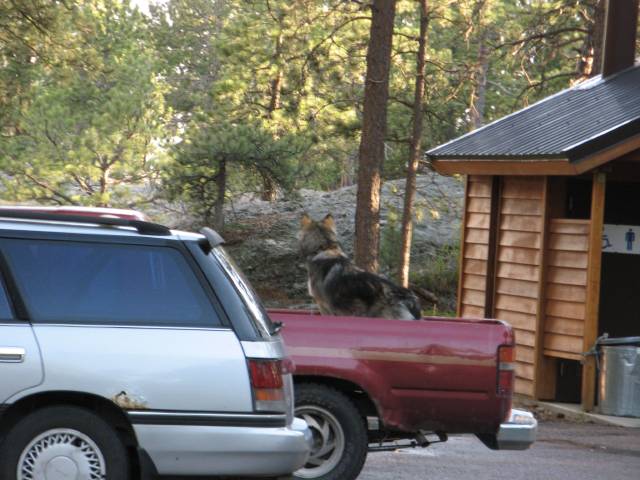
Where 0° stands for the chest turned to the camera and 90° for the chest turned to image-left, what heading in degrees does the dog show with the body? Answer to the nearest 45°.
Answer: approximately 135°

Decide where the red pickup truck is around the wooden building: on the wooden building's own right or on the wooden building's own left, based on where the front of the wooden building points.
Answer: on the wooden building's own right

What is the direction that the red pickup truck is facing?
to the viewer's left

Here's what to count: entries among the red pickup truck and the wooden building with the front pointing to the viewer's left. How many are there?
1

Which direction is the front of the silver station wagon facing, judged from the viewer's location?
facing to the left of the viewer

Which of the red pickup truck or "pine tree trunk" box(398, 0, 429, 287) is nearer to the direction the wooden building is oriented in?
the red pickup truck

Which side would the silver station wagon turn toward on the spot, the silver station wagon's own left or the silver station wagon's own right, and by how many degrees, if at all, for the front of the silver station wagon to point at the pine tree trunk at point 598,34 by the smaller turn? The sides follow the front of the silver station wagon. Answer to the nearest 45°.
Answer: approximately 135° to the silver station wagon's own right

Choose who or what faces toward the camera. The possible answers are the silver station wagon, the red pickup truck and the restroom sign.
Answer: the restroom sign

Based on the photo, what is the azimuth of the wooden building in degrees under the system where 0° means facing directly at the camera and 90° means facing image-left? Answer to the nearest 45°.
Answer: approximately 315°

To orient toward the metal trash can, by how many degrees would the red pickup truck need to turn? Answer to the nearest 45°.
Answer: approximately 135° to its right

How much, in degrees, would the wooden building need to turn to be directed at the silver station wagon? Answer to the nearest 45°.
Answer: approximately 45° to its right

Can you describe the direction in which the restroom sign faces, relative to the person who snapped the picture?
facing the viewer

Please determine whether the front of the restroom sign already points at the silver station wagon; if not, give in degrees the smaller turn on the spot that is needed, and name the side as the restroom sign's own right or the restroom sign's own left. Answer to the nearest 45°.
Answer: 0° — it already faces it

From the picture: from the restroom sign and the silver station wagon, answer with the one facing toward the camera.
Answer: the restroom sign

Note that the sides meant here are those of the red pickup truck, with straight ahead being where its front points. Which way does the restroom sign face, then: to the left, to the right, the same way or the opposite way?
to the left
